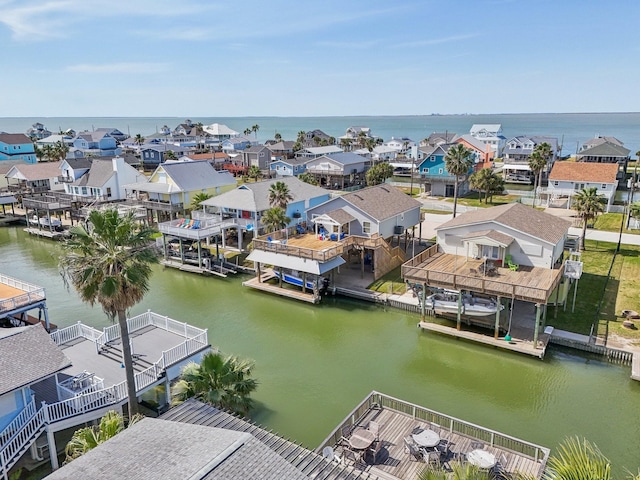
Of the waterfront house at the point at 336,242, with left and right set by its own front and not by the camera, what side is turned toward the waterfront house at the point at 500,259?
left

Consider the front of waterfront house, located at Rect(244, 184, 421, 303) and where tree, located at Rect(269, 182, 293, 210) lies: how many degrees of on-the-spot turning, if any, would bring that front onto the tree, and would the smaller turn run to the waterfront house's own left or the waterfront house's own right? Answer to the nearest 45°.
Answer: approximately 90° to the waterfront house's own right

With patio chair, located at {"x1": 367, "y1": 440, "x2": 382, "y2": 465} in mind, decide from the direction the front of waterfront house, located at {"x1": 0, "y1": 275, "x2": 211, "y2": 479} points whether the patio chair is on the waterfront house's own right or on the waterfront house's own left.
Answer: on the waterfront house's own right

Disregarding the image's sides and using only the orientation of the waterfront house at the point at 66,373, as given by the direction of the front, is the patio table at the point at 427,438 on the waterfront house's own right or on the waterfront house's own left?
on the waterfront house's own right

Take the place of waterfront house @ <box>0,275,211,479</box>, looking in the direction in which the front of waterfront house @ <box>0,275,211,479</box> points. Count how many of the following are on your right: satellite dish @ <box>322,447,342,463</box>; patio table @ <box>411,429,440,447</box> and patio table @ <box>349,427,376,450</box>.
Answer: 3

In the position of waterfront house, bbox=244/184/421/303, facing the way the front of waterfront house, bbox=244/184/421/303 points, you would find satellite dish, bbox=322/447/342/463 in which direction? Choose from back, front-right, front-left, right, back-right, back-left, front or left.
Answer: front-left

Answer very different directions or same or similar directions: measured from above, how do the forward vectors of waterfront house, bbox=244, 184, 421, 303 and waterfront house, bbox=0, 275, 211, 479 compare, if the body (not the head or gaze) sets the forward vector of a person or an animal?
very different directions

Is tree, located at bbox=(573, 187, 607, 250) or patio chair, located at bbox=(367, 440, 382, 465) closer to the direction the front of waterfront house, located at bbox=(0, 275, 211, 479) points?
the tree

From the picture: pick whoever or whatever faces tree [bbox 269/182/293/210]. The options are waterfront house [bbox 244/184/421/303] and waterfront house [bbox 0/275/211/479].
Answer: waterfront house [bbox 0/275/211/479]

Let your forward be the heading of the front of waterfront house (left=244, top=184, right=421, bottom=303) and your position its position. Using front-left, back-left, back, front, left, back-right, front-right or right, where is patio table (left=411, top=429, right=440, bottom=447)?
front-left

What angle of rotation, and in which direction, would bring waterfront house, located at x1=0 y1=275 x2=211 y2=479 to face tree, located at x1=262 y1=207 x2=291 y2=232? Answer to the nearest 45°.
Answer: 0° — it already faces it

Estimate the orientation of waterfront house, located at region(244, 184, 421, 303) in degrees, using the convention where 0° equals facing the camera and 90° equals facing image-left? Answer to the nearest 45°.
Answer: approximately 45°

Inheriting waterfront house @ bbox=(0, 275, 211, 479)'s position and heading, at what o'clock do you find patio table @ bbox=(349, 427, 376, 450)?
The patio table is roughly at 3 o'clock from the waterfront house.

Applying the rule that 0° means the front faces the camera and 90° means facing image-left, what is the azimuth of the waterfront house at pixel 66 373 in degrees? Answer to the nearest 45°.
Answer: approximately 225°
